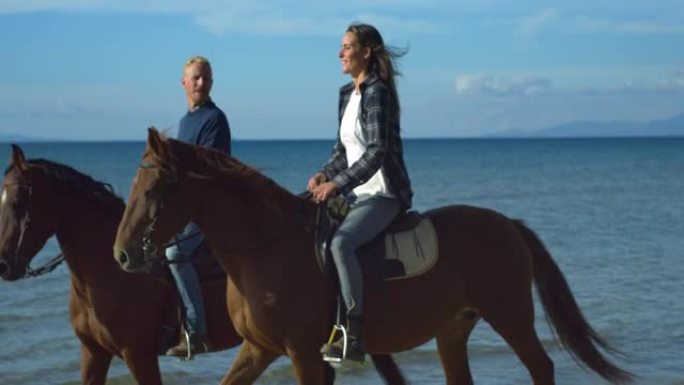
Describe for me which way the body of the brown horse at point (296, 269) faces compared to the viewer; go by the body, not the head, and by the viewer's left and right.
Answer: facing to the left of the viewer

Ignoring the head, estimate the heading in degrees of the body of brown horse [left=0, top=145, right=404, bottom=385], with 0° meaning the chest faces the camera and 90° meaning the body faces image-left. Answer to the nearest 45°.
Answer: approximately 45°

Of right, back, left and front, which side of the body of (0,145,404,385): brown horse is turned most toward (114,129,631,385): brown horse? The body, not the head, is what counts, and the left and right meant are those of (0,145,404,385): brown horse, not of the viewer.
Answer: left
